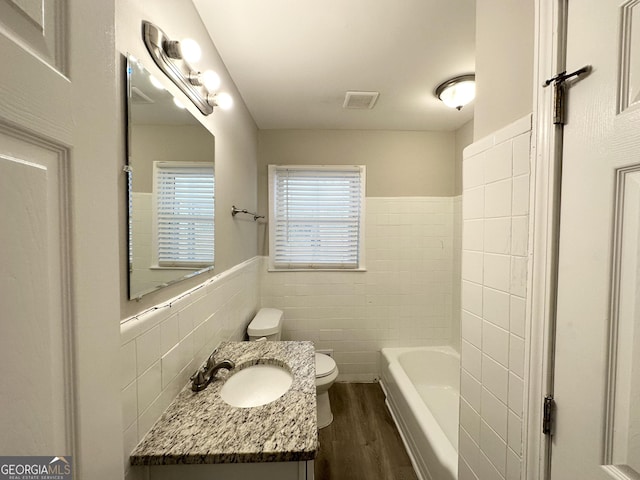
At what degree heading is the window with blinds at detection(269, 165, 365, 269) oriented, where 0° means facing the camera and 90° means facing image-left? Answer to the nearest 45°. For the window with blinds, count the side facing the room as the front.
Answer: approximately 0°

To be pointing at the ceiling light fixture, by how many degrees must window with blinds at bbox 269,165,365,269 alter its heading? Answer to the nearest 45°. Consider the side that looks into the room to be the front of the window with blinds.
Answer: approximately 45° to its left

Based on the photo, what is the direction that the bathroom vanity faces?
to the viewer's right

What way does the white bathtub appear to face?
to the viewer's left

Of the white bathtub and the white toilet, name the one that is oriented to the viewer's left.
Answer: the white bathtub

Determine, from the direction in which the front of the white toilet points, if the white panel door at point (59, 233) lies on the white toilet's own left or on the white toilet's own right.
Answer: on the white toilet's own right

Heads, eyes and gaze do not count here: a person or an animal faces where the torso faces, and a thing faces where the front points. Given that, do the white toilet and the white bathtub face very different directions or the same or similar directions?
very different directions
